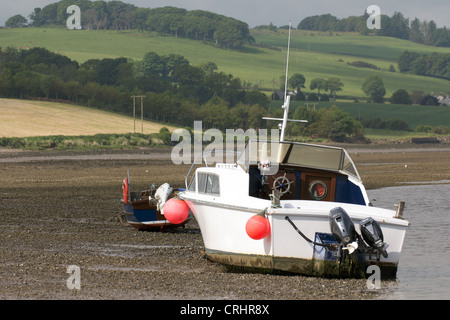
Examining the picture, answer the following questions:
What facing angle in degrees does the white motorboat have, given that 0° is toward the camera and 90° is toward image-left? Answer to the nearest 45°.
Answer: approximately 135°

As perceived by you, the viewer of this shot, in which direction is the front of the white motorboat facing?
facing away from the viewer and to the left of the viewer
